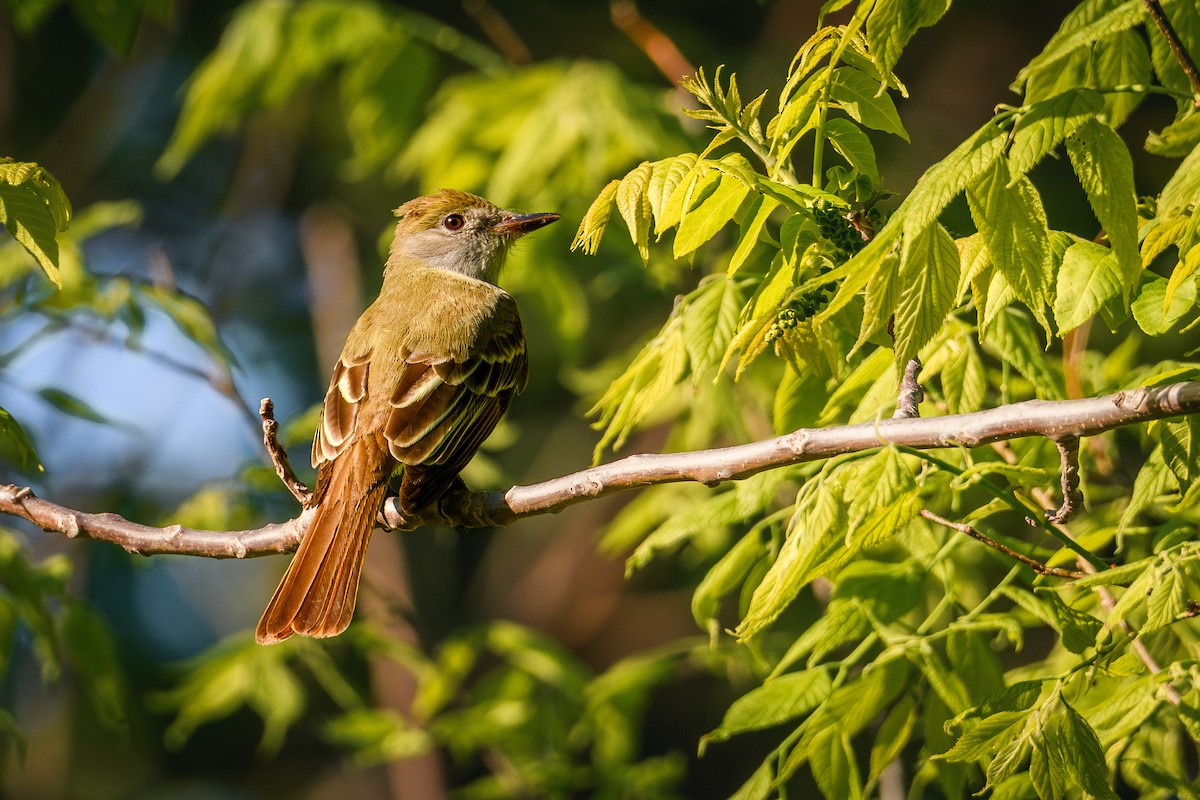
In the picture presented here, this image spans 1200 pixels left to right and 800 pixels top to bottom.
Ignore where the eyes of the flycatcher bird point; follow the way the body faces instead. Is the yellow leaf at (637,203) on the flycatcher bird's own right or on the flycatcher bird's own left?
on the flycatcher bird's own right

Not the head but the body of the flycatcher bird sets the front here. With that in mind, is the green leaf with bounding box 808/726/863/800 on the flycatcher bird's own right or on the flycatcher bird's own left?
on the flycatcher bird's own right

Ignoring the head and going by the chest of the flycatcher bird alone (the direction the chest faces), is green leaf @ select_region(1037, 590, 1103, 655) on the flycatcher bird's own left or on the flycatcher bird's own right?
on the flycatcher bird's own right

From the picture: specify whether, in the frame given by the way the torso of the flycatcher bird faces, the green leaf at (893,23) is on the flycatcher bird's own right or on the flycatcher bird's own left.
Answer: on the flycatcher bird's own right

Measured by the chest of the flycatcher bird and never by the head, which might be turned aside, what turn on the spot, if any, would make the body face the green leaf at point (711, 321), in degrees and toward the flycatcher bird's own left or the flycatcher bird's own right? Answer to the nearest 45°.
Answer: approximately 90° to the flycatcher bird's own right

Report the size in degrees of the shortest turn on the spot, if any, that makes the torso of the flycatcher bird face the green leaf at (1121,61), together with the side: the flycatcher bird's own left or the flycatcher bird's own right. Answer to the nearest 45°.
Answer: approximately 90° to the flycatcher bird's own right

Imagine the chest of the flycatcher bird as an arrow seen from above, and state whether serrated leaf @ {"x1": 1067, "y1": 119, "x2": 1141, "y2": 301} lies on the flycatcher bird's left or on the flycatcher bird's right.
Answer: on the flycatcher bird's right

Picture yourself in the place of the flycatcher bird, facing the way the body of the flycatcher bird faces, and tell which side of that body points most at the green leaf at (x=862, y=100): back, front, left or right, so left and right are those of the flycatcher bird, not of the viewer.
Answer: right

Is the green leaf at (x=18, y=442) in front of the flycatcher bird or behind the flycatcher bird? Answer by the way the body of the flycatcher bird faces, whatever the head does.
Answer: behind

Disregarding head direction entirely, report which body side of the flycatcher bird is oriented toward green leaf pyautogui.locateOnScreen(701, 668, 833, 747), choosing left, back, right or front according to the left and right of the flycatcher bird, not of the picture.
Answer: right

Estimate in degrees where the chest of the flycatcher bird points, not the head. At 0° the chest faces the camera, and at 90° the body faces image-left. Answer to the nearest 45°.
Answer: approximately 225°

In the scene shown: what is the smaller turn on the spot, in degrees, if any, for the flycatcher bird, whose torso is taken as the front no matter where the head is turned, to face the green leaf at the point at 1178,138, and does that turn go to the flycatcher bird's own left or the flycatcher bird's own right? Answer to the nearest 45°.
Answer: approximately 90° to the flycatcher bird's own right
